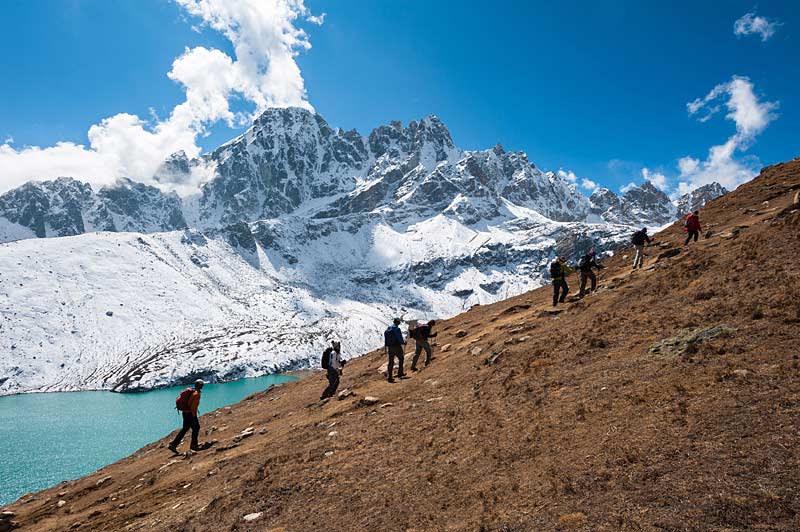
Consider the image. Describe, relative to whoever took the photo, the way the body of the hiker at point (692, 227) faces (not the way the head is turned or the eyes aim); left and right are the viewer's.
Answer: facing away from the viewer and to the right of the viewer

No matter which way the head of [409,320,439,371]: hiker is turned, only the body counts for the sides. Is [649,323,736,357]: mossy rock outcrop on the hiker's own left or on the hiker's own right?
on the hiker's own right

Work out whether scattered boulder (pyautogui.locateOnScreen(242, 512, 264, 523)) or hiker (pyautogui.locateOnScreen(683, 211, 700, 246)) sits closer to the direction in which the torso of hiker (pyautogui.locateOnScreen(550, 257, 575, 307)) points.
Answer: the hiker

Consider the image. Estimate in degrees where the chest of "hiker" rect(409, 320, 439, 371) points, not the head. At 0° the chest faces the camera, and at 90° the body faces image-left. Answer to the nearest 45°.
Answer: approximately 270°

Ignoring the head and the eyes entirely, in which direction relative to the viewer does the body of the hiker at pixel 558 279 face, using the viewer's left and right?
facing away from the viewer and to the right of the viewer

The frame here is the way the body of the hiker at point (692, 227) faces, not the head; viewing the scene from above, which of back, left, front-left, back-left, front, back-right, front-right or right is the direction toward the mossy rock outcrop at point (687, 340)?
back-right

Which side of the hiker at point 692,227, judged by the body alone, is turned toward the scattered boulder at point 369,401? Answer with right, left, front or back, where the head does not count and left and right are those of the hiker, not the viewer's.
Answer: back

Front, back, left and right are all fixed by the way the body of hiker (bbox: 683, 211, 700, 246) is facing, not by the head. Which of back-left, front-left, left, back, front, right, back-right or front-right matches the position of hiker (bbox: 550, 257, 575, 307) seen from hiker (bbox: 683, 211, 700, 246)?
back

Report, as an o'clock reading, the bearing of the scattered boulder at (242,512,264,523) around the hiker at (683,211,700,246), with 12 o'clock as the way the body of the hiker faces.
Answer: The scattered boulder is roughly at 5 o'clock from the hiker.
